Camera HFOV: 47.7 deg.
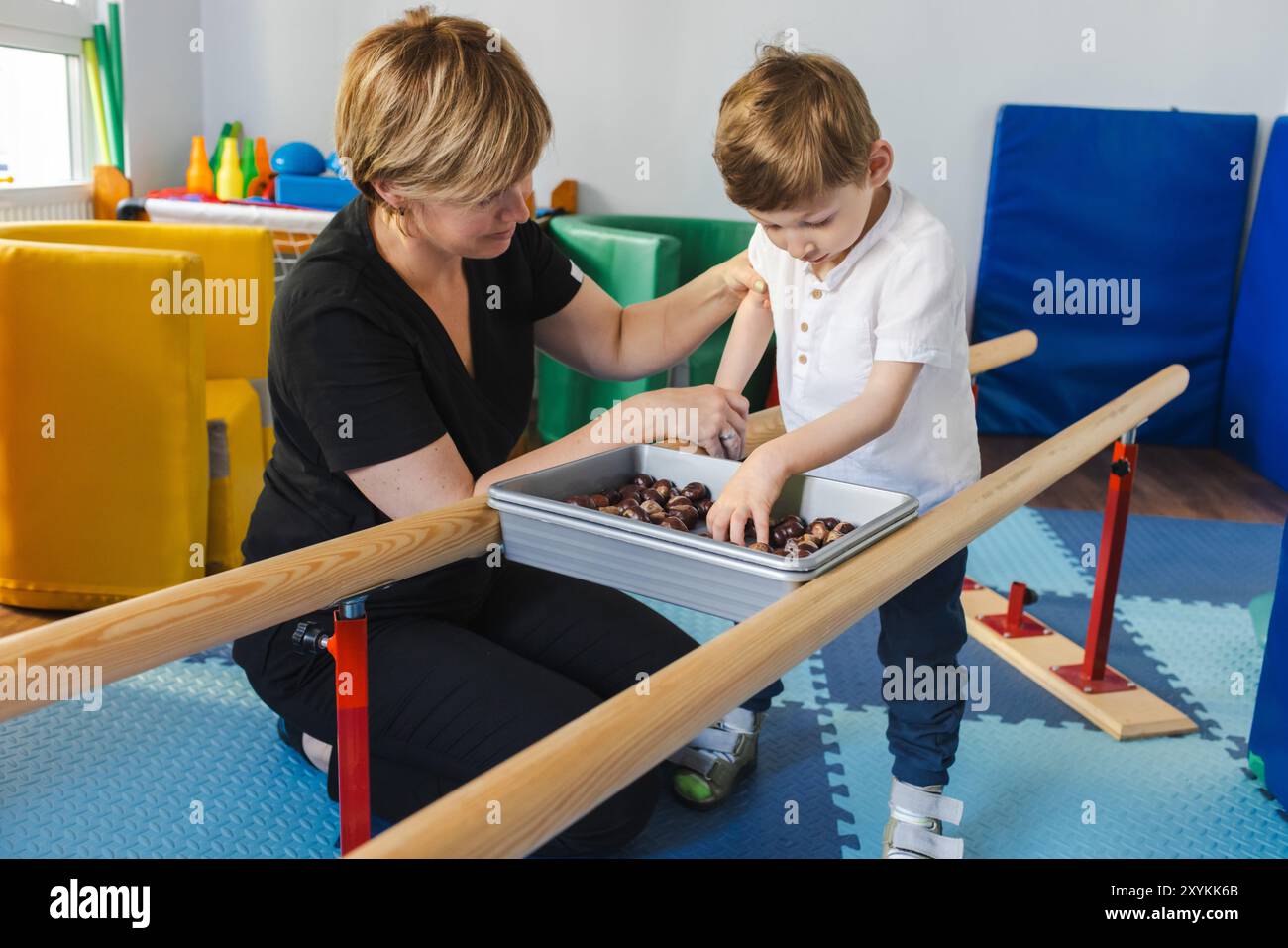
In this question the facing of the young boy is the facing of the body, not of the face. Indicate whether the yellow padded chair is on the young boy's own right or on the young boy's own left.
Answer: on the young boy's own right

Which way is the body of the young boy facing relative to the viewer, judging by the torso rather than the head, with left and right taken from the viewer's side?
facing the viewer and to the left of the viewer

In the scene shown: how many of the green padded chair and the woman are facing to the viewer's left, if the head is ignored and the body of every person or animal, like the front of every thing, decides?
0

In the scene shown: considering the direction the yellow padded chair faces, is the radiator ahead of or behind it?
behind

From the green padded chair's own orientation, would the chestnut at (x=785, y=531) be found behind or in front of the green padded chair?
in front

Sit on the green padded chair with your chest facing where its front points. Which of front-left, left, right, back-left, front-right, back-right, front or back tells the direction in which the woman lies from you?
front-right

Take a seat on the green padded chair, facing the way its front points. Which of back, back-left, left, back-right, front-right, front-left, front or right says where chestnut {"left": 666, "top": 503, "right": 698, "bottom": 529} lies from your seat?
front-right

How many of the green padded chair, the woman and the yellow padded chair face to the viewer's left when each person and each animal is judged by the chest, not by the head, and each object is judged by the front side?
0

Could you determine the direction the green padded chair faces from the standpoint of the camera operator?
facing the viewer and to the right of the viewer
